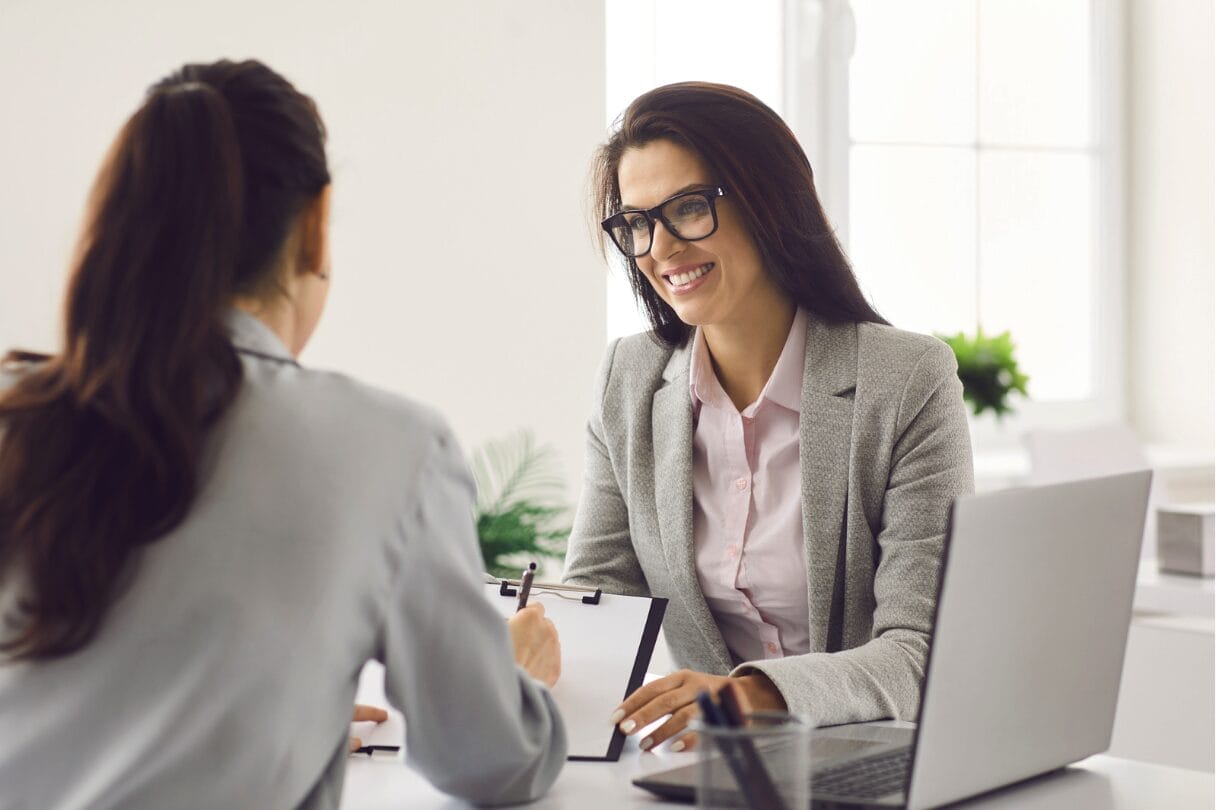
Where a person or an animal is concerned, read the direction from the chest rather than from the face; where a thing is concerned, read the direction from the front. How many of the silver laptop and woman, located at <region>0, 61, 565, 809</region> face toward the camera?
0

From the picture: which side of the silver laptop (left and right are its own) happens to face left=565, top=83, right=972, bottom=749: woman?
front

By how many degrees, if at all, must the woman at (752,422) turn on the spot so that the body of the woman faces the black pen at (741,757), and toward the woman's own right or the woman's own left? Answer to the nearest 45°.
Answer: approximately 45° to the woman's own left

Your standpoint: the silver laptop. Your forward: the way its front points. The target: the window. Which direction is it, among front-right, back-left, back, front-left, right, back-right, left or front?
front-right

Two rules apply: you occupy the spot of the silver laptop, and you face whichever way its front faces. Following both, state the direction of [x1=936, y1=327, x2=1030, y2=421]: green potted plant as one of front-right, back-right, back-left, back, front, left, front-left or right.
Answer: front-right

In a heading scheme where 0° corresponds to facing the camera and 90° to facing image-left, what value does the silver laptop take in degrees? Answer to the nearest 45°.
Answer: approximately 135°

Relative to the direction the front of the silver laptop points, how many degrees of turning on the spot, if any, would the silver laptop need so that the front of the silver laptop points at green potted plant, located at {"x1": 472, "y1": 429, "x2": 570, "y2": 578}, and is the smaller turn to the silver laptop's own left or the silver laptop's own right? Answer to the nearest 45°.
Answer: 0° — it already faces it

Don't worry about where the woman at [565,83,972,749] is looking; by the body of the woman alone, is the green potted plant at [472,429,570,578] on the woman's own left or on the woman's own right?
on the woman's own right

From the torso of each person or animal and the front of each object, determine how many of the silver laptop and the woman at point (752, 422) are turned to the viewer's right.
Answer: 0

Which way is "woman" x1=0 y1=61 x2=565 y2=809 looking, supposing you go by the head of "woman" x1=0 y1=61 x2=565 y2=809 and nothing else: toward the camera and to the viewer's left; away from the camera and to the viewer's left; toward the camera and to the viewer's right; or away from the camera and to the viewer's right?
away from the camera and to the viewer's right
